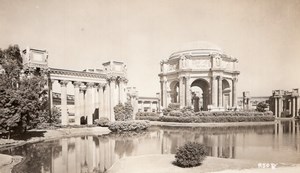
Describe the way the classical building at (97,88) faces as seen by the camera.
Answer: facing the viewer and to the right of the viewer

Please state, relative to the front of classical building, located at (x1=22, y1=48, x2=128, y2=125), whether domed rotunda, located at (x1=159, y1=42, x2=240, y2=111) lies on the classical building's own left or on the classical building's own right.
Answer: on the classical building's own left

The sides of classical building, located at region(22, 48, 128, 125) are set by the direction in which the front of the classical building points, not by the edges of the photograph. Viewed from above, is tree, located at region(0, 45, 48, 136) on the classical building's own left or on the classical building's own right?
on the classical building's own right

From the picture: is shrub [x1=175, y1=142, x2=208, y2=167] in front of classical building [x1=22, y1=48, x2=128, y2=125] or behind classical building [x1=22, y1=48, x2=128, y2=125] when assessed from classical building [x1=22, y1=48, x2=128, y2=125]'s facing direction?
in front
